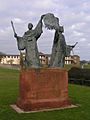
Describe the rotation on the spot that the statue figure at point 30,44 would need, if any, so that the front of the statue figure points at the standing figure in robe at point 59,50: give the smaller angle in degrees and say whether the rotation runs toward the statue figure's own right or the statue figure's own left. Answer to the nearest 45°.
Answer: approximately 90° to the statue figure's own left

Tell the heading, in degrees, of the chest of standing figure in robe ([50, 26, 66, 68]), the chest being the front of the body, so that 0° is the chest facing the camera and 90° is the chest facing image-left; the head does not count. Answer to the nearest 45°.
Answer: approximately 315°

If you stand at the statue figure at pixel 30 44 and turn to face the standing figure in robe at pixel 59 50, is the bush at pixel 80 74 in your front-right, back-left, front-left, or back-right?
front-left

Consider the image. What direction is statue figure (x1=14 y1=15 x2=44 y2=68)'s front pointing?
toward the camera
